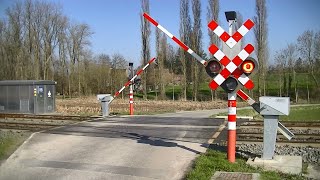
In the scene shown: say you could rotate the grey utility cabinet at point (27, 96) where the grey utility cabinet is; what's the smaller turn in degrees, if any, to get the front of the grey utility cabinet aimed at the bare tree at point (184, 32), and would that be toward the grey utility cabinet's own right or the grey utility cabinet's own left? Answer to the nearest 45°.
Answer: approximately 135° to the grey utility cabinet's own left

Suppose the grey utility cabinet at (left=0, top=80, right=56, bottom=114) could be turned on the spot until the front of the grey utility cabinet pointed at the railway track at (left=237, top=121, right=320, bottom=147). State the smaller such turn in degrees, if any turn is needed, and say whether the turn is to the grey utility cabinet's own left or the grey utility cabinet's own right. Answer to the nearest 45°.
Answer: approximately 45° to the grey utility cabinet's own left

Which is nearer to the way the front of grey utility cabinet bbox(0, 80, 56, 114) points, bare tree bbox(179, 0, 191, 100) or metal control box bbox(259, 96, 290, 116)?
the metal control box

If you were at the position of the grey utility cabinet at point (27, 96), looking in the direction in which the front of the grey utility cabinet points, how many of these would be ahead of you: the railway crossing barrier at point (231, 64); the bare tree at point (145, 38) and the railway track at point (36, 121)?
2

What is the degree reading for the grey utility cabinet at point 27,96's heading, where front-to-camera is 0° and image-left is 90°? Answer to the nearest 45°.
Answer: approximately 0°

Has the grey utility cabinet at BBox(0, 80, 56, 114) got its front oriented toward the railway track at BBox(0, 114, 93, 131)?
yes

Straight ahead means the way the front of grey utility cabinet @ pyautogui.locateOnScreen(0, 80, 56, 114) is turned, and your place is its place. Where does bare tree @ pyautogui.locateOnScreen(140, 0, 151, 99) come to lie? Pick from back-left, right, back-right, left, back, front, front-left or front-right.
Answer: back-left

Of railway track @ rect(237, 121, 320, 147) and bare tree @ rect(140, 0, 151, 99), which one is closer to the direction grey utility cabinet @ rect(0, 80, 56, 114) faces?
the railway track

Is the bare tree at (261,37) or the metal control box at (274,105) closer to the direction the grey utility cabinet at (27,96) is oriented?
the metal control box

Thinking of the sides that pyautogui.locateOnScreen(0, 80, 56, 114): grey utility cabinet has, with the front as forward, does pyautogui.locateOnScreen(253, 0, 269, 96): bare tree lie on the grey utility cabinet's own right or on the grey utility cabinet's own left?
on the grey utility cabinet's own left
